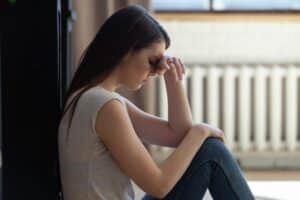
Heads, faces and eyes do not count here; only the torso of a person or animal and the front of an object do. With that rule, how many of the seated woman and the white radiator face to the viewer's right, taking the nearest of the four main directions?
1

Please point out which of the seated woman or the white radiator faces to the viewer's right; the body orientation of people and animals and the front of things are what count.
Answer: the seated woman

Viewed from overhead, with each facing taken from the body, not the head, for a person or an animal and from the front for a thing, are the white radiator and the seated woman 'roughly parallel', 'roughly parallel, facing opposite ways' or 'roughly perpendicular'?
roughly perpendicular

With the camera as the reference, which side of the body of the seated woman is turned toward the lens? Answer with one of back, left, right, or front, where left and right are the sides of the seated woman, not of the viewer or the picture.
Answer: right

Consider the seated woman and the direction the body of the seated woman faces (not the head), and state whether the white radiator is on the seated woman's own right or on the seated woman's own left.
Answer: on the seated woman's own left

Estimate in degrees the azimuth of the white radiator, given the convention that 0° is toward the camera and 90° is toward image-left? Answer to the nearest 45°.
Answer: approximately 0°

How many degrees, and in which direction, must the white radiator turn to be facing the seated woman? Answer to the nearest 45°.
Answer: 0° — it already faces them

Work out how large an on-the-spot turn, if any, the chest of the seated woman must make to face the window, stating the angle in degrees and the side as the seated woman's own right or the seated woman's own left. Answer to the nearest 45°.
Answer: approximately 90° to the seated woman's own left
